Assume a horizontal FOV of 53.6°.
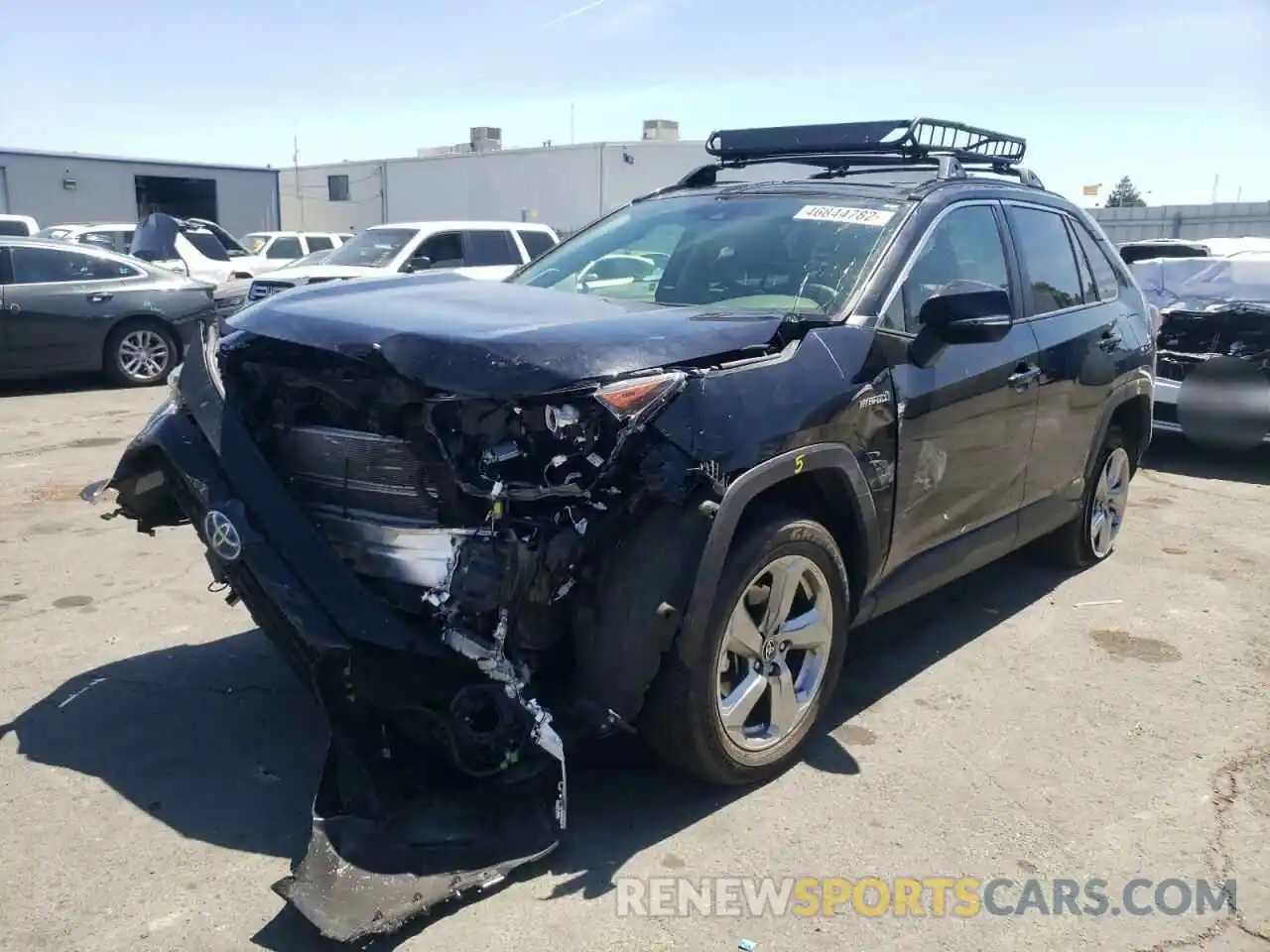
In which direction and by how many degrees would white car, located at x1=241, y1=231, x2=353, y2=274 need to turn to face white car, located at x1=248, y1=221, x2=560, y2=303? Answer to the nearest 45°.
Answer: approximately 45° to its left

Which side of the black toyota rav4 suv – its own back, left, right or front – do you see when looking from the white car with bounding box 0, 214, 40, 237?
right

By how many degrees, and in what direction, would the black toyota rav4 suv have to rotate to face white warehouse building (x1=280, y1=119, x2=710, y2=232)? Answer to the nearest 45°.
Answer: approximately 135° to its right

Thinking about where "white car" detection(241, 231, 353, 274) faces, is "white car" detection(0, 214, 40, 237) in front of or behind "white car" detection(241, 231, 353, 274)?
in front

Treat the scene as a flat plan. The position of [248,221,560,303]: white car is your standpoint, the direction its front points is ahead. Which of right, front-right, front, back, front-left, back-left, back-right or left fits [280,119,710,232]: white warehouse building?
back-right

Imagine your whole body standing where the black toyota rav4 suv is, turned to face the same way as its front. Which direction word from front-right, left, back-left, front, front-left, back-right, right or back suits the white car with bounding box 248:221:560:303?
back-right

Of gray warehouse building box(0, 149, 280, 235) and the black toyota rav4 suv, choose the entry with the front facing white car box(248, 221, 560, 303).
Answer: the gray warehouse building

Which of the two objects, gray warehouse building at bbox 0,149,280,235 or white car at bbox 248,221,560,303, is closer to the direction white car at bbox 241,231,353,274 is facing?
the white car

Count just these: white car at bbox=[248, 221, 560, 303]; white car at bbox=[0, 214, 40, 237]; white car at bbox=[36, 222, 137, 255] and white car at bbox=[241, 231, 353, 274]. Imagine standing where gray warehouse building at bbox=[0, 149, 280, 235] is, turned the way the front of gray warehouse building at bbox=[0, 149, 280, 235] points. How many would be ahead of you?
4
